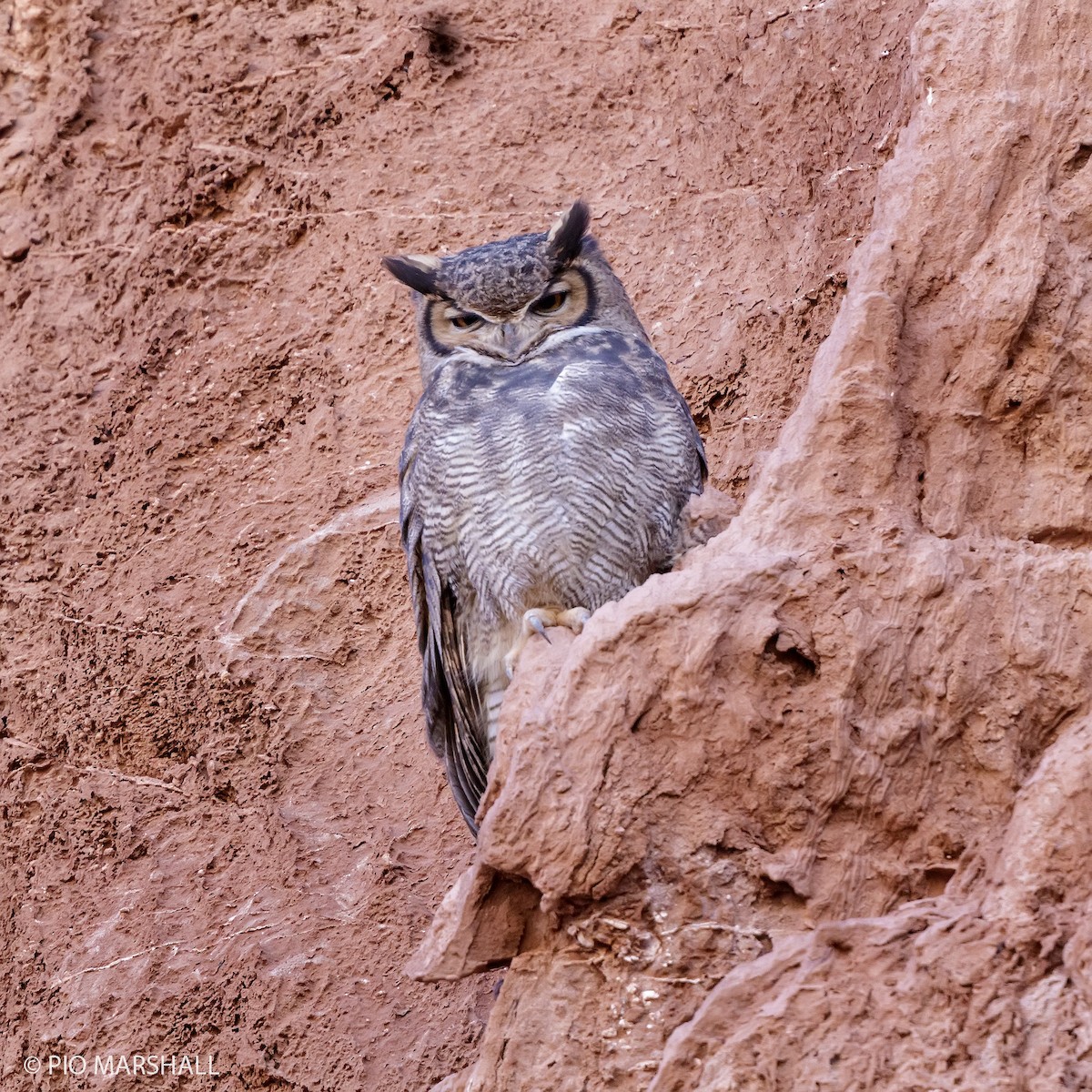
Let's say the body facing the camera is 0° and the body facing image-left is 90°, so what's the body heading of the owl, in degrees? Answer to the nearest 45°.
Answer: approximately 0°
